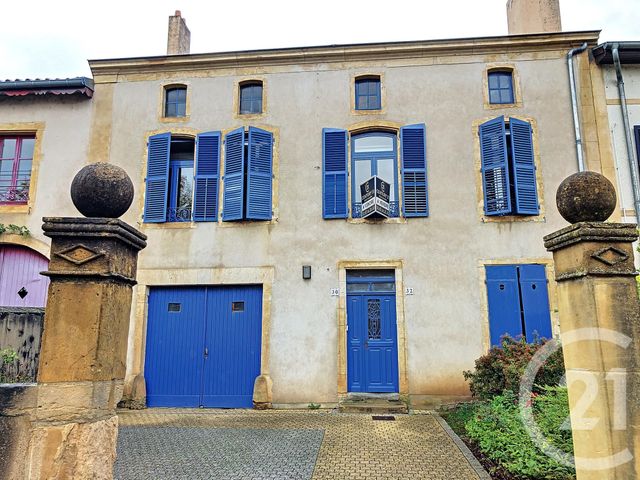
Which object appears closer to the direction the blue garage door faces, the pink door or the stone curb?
the stone curb

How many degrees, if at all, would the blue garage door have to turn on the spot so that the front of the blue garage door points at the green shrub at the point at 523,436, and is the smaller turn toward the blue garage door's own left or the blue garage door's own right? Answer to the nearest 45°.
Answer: approximately 45° to the blue garage door's own left

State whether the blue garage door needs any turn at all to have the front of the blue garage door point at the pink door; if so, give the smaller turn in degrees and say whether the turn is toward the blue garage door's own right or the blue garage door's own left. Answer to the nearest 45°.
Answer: approximately 90° to the blue garage door's own right

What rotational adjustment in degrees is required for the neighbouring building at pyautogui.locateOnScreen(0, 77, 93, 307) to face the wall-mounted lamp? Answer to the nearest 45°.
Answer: approximately 45° to its left

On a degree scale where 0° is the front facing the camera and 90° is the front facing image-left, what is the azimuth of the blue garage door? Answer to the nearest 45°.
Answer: approximately 0°

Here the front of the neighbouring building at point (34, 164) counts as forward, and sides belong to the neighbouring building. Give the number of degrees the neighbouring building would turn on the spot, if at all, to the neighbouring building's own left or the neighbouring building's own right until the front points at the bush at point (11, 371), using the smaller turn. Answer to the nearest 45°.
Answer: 0° — it already faces it

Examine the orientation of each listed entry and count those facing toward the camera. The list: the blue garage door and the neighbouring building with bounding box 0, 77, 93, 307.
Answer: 2

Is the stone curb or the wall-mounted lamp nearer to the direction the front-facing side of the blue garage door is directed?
the stone curb

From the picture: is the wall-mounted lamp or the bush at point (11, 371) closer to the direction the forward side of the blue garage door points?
the bush

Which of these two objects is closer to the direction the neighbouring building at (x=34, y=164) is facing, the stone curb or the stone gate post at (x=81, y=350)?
the stone gate post
